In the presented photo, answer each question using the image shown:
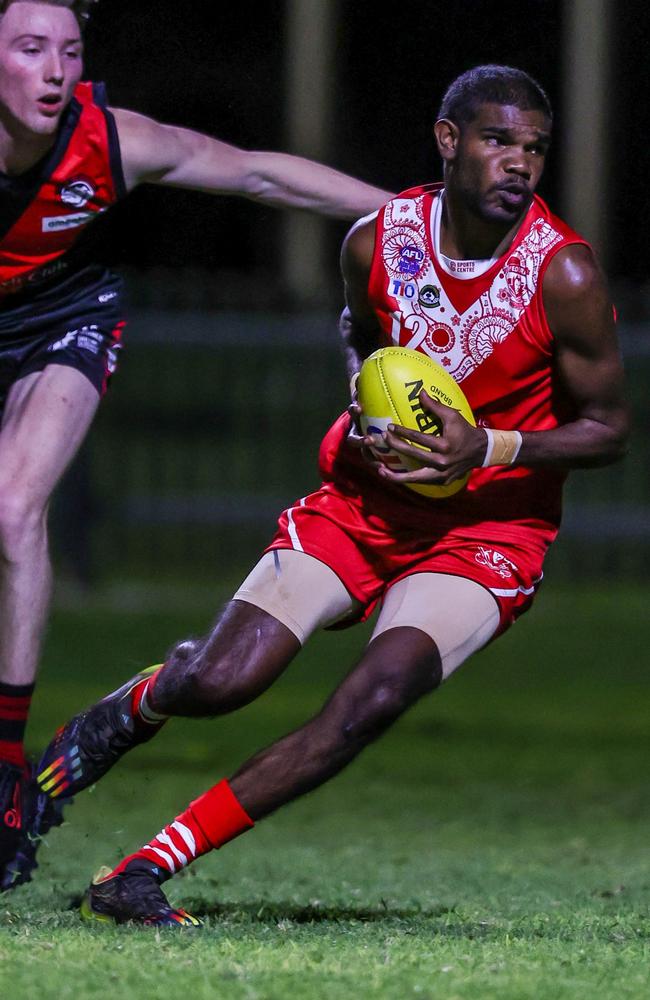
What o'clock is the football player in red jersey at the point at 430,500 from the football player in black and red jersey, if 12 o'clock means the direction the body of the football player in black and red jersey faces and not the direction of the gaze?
The football player in red jersey is roughly at 10 o'clock from the football player in black and red jersey.

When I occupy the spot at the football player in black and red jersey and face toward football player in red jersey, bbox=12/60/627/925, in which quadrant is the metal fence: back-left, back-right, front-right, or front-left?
back-left

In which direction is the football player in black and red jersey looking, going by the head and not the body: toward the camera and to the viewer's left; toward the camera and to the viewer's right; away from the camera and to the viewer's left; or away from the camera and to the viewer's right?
toward the camera and to the viewer's right

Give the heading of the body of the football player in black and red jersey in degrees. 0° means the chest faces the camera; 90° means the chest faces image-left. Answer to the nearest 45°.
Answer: approximately 0°

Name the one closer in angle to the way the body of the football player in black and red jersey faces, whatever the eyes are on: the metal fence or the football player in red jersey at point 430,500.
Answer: the football player in red jersey

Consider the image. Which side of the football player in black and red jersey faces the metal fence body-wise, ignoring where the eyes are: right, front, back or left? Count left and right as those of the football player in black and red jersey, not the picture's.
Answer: back
